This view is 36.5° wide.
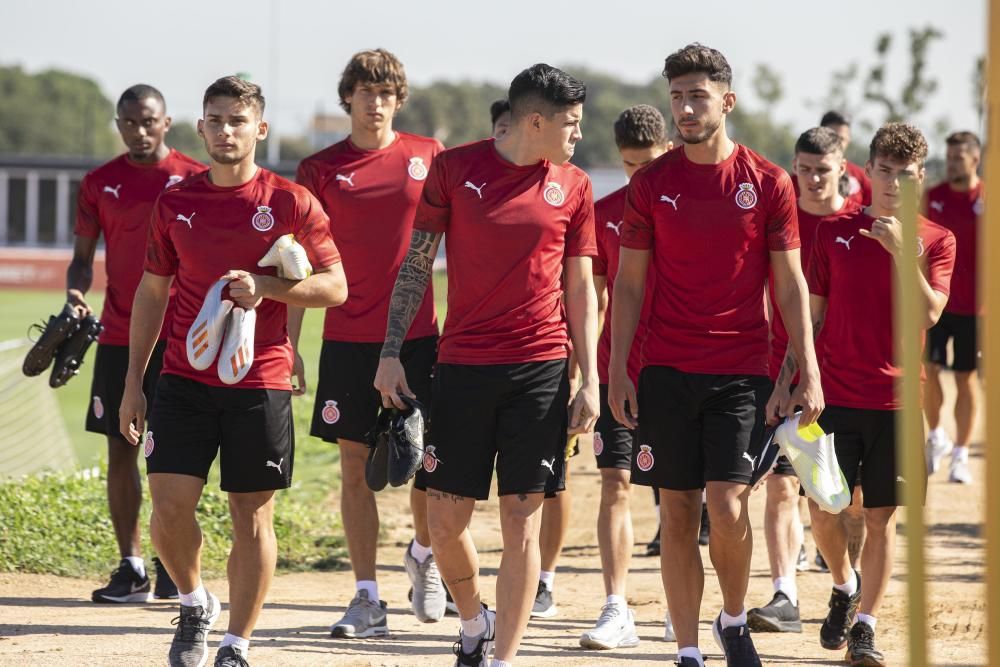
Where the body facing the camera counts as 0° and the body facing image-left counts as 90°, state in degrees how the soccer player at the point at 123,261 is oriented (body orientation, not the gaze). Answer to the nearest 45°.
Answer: approximately 0°

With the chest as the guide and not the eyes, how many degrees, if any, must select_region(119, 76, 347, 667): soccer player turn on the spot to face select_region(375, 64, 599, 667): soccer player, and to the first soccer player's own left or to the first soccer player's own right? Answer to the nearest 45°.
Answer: approximately 90° to the first soccer player's own left

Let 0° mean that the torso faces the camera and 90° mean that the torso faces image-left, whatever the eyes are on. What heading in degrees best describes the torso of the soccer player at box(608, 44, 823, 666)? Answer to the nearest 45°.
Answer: approximately 0°

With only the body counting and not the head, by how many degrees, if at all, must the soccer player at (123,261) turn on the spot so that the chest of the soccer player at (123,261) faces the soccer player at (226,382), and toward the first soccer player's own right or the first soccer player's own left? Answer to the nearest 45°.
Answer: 0° — they already face them

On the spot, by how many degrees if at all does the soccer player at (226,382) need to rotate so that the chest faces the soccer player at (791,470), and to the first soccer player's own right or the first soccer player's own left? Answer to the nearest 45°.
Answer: approximately 90° to the first soccer player's own left

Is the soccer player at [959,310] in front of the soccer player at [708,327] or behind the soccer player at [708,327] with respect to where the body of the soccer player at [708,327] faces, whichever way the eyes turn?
behind
